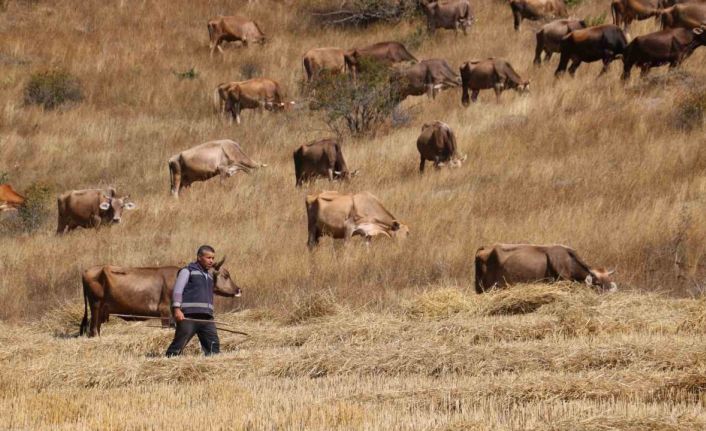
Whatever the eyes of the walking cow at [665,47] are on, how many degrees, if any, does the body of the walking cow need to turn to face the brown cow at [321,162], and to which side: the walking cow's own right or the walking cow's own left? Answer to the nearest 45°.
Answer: approximately 135° to the walking cow's own right

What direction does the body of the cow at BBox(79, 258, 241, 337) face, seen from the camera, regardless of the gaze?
to the viewer's right

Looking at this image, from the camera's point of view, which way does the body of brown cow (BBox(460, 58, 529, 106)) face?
to the viewer's right

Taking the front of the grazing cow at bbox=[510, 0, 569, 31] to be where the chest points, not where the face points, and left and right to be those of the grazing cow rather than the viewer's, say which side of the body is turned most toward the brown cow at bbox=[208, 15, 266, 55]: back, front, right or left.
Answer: back

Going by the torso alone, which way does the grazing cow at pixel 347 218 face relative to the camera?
to the viewer's right

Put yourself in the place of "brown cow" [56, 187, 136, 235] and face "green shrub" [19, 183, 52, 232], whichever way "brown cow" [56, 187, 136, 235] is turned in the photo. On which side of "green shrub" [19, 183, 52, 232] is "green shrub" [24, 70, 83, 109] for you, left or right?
right

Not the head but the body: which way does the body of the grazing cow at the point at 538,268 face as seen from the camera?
to the viewer's right

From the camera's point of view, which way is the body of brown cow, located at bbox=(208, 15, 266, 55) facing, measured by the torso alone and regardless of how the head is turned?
to the viewer's right

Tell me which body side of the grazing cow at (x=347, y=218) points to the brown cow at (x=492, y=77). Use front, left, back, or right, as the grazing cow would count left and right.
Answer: left

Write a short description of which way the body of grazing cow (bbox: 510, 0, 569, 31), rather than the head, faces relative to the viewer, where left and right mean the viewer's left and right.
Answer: facing to the right of the viewer
